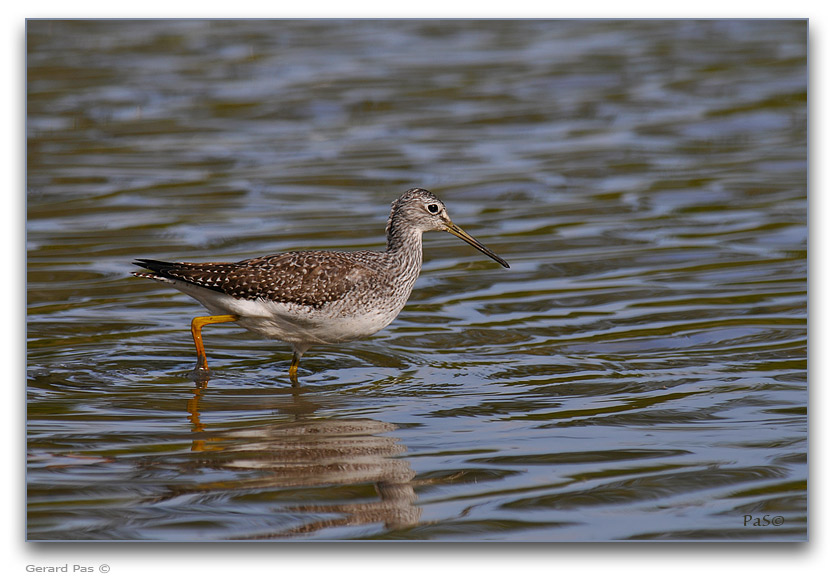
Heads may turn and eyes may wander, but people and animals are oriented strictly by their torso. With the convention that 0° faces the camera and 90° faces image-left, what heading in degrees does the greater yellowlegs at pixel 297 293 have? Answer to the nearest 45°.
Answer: approximately 270°
